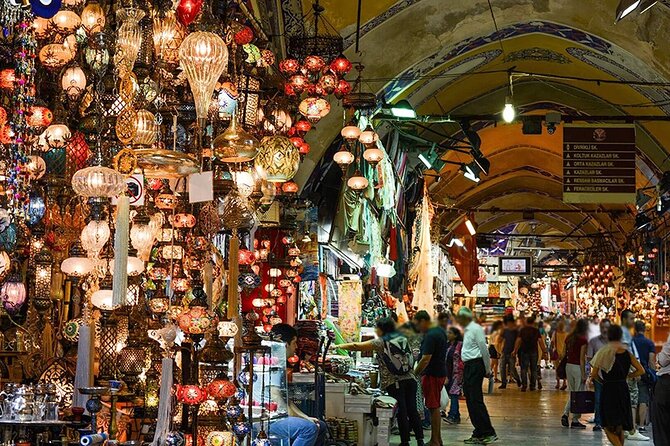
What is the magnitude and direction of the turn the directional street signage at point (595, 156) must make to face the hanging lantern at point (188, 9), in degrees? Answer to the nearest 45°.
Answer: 0° — it already faces it

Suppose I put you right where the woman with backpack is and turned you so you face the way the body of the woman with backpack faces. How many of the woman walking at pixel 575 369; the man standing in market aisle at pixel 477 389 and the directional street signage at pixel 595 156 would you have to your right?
3

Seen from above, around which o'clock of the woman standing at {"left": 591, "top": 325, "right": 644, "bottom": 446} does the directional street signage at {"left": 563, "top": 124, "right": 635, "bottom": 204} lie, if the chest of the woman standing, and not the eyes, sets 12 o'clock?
The directional street signage is roughly at 12 o'clock from the woman standing.

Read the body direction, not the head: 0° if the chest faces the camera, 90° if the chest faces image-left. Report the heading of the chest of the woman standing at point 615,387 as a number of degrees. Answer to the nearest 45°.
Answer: approximately 180°

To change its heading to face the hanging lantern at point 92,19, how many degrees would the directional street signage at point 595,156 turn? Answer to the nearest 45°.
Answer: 0° — it already faces it

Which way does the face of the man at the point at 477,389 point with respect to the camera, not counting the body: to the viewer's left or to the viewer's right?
to the viewer's left

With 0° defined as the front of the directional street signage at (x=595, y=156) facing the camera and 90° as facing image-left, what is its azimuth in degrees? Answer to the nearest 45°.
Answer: approximately 0°

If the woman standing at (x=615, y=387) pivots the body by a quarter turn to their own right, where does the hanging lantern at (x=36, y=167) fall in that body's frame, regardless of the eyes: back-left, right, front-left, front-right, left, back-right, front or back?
back-right

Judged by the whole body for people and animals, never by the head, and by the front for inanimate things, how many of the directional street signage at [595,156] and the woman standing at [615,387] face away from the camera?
1
